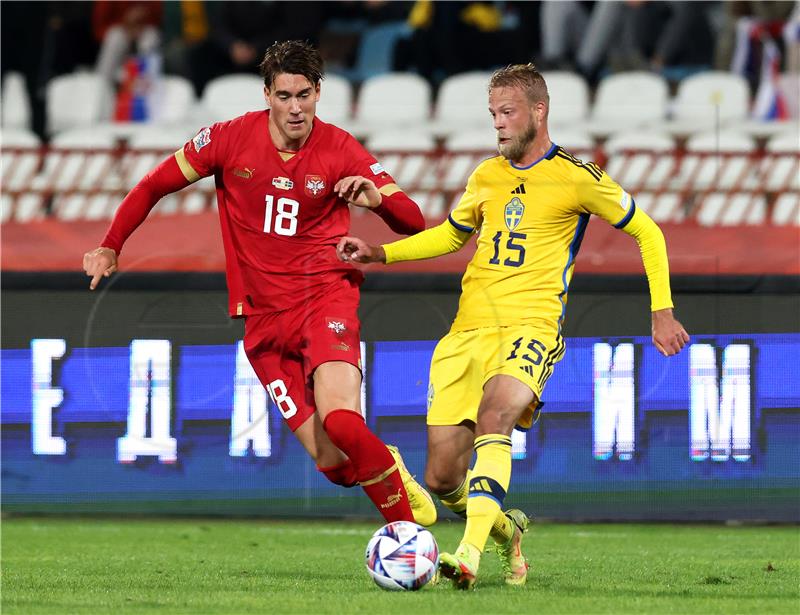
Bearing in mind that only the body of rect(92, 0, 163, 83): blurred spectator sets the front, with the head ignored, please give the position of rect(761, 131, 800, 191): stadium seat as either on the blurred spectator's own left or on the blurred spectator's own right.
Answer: on the blurred spectator's own left

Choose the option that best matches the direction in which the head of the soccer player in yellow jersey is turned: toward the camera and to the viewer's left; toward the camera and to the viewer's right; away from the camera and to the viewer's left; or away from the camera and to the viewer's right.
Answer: toward the camera and to the viewer's left

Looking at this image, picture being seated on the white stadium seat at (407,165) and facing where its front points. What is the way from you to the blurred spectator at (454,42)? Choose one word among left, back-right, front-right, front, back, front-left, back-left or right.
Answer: back

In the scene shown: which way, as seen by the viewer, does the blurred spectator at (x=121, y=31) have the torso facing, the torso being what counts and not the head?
toward the camera

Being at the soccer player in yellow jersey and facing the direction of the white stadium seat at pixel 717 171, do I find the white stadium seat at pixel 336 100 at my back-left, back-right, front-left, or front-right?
front-left

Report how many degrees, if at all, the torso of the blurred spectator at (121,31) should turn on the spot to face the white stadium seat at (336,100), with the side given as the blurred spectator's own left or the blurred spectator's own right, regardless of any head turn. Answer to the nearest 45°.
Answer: approximately 45° to the blurred spectator's own left

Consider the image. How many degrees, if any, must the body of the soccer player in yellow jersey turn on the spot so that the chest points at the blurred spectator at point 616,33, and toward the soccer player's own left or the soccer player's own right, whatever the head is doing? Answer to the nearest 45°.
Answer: approximately 135° to the soccer player's own right

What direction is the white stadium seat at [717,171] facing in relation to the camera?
toward the camera

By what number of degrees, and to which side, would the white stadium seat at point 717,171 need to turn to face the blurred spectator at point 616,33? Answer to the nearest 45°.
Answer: approximately 180°

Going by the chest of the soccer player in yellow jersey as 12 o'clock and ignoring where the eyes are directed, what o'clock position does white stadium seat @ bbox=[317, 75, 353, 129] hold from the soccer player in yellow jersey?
The white stadium seat is roughly at 4 o'clock from the soccer player in yellow jersey.

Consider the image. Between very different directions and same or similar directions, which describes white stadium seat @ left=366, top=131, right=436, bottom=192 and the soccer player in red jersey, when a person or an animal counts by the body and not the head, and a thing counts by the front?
same or similar directions

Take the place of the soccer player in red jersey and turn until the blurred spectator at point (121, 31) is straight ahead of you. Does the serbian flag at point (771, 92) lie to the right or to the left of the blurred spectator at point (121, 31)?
right

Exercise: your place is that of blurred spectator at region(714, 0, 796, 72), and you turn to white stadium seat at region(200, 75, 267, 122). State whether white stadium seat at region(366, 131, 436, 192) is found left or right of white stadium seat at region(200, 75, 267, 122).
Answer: left

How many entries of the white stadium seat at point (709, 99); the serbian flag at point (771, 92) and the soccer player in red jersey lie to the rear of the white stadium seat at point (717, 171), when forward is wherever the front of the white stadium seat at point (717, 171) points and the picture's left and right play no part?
2

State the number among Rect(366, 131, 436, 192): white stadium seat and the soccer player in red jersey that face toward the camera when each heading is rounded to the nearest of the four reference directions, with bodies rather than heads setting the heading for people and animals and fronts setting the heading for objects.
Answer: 2

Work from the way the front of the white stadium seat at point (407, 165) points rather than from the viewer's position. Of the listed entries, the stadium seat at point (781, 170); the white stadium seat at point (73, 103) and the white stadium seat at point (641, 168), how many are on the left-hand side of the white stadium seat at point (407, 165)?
2

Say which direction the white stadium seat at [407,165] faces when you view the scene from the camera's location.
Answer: facing the viewer
